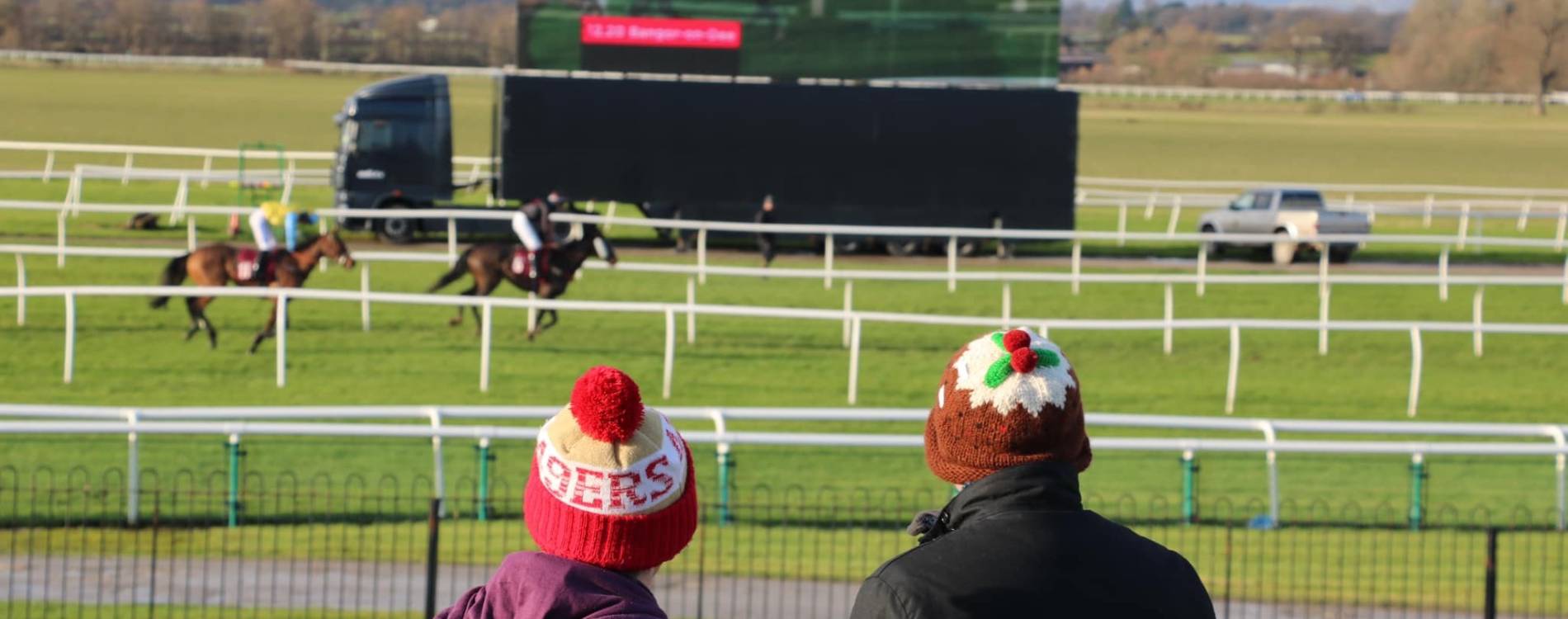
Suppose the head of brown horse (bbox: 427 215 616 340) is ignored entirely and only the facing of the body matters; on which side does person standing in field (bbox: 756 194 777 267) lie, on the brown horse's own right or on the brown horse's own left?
on the brown horse's own left

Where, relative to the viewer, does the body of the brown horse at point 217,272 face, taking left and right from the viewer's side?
facing to the right of the viewer

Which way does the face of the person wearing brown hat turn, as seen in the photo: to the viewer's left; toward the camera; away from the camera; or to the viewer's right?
away from the camera

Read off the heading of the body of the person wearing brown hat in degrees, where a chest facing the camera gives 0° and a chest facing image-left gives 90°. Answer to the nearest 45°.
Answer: approximately 135°

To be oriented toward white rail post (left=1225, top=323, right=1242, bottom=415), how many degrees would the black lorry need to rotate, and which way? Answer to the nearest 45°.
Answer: approximately 90° to its left

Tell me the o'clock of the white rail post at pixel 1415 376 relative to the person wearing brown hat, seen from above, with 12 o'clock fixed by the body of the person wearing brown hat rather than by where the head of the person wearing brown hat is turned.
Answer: The white rail post is roughly at 2 o'clock from the person wearing brown hat.

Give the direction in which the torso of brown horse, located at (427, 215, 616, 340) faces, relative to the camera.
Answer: to the viewer's right

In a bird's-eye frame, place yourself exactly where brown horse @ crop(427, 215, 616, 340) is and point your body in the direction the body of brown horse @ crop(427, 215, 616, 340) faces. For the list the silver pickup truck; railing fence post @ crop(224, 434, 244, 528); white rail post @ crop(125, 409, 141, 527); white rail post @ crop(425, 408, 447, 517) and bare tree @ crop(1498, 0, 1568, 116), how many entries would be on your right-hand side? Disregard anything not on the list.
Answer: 3

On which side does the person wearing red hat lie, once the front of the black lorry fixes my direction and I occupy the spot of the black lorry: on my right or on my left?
on my left

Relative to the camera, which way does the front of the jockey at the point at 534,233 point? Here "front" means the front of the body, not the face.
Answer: to the viewer's right

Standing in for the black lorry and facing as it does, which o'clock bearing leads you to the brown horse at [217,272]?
The brown horse is roughly at 10 o'clock from the black lorry.

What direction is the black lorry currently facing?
to the viewer's left
